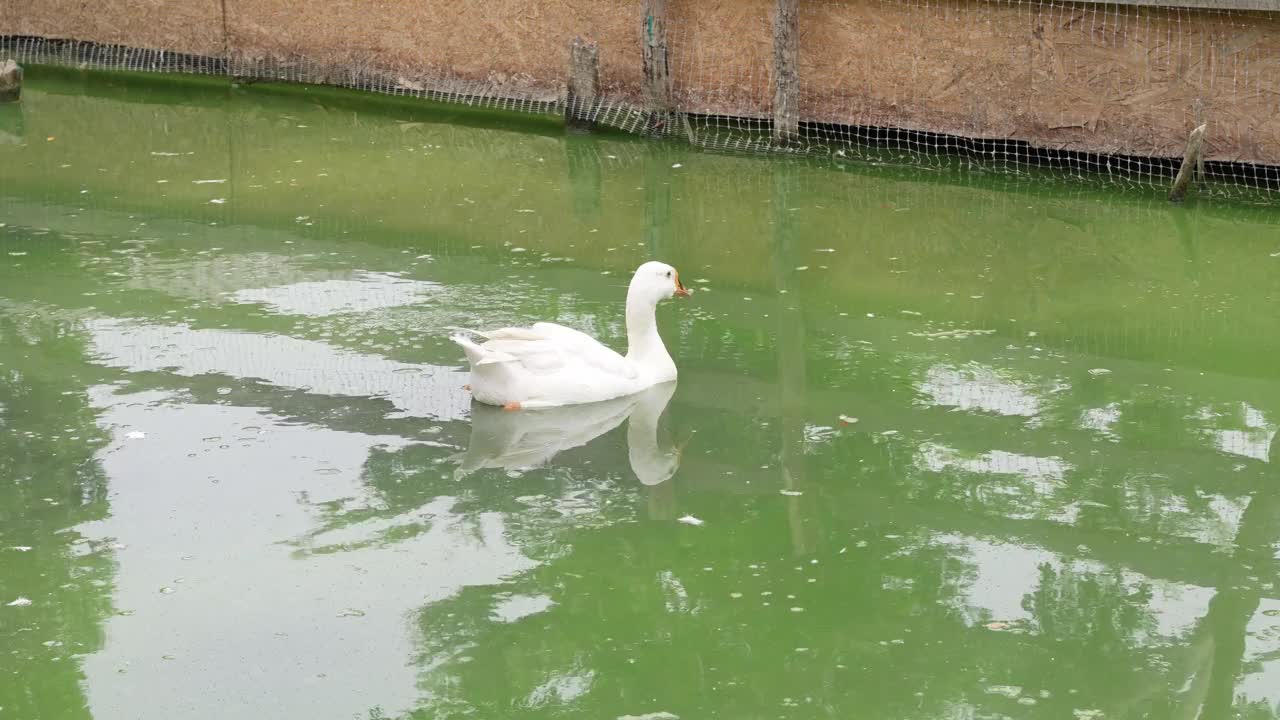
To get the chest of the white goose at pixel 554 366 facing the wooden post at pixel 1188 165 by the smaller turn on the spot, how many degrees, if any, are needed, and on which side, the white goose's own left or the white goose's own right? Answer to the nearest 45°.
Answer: approximately 45° to the white goose's own left

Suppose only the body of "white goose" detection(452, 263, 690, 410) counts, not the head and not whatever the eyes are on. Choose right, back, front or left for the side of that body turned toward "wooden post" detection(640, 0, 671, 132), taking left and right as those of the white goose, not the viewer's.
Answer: left

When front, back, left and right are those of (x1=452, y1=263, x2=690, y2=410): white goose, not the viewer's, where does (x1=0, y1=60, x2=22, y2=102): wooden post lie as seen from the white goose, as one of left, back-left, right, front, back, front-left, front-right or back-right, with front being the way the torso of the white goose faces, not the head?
back-left

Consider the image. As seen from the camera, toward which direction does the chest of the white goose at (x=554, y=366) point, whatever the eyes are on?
to the viewer's right

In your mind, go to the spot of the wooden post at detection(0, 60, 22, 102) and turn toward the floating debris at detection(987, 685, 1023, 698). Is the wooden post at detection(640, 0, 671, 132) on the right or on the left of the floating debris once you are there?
left

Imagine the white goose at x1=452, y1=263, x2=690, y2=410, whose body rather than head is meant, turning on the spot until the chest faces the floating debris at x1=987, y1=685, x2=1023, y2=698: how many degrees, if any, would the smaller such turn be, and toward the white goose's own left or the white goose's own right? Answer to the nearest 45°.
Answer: approximately 45° to the white goose's own right

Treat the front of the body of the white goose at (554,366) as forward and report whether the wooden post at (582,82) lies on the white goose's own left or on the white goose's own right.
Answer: on the white goose's own left

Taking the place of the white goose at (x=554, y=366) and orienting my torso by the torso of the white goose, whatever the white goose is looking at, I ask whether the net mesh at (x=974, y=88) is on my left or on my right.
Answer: on my left

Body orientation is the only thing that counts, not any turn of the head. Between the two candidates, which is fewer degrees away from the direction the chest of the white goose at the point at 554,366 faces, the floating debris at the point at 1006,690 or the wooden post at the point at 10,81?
the floating debris

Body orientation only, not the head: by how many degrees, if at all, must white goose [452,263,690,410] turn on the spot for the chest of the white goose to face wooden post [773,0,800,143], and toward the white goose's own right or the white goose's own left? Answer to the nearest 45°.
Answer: approximately 90° to the white goose's own left

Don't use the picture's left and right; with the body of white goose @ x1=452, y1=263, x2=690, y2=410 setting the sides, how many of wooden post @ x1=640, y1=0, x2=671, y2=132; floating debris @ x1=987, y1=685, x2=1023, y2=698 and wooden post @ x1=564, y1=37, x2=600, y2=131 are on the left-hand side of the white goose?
2
